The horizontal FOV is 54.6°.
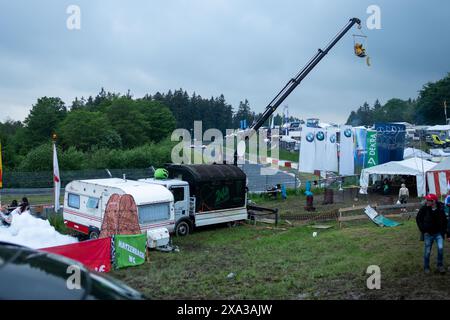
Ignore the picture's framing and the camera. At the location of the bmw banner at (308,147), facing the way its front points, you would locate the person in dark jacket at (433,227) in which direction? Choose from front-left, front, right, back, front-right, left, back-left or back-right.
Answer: front

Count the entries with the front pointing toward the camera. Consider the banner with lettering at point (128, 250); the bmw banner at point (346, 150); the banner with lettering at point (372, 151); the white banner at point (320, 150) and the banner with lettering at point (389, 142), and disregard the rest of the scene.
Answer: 5

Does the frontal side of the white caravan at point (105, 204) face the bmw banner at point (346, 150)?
no

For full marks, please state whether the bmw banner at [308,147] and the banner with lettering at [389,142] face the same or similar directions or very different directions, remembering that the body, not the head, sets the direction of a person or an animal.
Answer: same or similar directions

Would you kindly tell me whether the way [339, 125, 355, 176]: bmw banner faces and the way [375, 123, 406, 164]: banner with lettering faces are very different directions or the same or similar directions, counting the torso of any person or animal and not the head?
same or similar directions

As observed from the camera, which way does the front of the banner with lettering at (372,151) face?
facing the viewer

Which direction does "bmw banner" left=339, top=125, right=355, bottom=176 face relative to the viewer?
toward the camera

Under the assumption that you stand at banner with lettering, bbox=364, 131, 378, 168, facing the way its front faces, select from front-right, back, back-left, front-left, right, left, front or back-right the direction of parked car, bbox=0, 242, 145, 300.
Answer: front

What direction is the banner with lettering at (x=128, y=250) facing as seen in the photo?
toward the camera

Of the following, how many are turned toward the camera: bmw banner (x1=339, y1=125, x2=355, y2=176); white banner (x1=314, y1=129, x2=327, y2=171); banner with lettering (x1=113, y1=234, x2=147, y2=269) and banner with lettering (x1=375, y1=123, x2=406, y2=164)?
4

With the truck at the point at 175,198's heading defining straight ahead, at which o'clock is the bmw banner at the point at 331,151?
The bmw banner is roughly at 6 o'clock from the truck.

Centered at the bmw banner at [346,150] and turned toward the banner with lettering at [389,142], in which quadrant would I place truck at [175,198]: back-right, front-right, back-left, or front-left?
back-right

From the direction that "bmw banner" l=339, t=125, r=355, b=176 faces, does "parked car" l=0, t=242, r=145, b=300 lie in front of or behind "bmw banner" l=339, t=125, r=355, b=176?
in front

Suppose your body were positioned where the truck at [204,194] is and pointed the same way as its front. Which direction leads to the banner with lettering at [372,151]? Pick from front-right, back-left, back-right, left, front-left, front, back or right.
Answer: back

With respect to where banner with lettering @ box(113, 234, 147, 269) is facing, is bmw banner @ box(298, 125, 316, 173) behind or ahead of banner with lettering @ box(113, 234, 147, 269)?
behind

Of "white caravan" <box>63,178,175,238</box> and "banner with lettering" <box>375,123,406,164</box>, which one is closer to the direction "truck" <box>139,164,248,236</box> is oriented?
the white caravan

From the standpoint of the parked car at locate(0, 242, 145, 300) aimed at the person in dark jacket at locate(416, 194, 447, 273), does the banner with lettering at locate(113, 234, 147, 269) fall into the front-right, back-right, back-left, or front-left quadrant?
front-left

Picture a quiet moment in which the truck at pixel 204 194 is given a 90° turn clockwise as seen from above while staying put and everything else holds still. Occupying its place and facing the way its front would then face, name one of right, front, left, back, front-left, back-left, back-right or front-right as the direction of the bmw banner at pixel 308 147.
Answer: right
